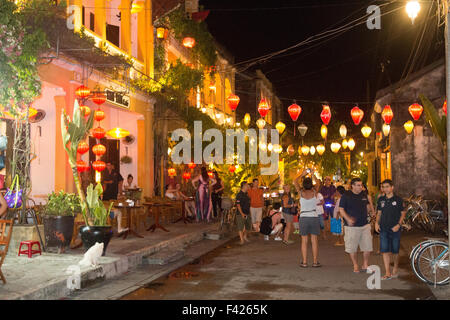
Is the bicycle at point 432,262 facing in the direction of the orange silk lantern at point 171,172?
no

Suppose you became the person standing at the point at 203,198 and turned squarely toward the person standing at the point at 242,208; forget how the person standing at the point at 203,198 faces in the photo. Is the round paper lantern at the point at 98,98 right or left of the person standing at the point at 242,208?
right

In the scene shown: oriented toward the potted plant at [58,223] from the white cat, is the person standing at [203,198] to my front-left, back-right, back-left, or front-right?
front-right

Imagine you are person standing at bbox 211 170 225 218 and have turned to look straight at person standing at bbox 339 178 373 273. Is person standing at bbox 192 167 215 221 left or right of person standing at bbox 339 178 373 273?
right

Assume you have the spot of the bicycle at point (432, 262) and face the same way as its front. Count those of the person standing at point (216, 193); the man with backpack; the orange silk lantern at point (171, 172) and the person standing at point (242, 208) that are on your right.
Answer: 0

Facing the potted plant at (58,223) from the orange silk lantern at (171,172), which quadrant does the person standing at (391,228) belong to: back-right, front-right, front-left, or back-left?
front-left

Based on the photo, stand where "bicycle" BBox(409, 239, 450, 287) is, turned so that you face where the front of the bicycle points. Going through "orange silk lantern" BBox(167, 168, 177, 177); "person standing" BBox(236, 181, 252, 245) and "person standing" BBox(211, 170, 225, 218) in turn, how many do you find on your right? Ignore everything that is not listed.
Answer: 0

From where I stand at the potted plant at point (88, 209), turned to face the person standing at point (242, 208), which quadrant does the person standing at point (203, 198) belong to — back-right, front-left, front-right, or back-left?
front-left
